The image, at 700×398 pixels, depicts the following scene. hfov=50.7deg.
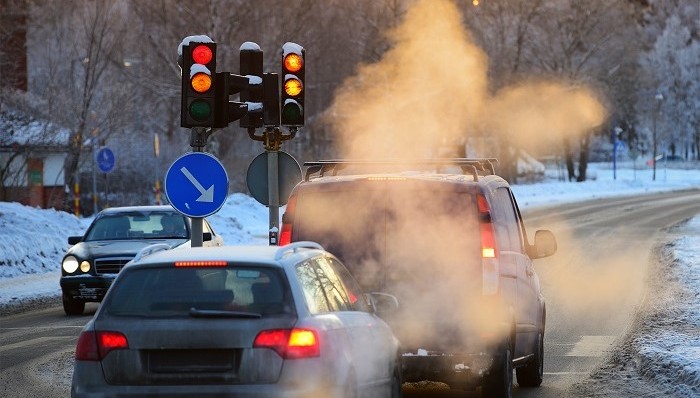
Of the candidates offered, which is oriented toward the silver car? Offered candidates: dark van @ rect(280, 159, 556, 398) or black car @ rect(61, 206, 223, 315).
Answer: black car @ rect(61, 206, 223, 315)

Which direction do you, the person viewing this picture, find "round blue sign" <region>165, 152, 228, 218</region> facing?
facing the viewer

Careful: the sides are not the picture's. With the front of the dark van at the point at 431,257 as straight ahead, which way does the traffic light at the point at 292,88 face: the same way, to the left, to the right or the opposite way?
the opposite way

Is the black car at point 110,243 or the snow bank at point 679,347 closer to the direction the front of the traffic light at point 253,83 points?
the black car

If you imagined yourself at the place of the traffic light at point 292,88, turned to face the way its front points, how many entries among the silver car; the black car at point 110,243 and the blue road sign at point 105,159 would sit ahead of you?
1

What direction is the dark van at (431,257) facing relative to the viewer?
away from the camera

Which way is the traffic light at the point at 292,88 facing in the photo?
toward the camera

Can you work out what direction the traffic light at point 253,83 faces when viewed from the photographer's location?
facing to the left of the viewer

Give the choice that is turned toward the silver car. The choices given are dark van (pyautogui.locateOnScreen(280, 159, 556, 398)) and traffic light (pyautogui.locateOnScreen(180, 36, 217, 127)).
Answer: the traffic light

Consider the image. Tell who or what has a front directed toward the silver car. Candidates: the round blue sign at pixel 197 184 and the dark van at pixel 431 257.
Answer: the round blue sign

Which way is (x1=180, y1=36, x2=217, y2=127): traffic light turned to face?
toward the camera
